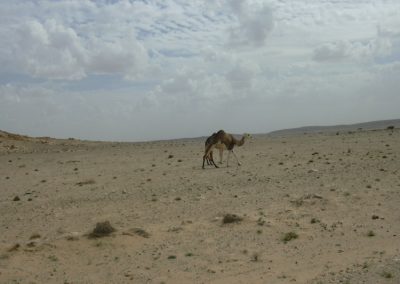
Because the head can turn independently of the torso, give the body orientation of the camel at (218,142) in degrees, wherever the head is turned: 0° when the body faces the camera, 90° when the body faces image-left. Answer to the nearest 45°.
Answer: approximately 270°
